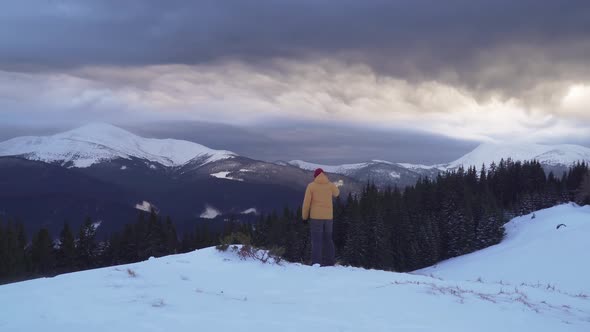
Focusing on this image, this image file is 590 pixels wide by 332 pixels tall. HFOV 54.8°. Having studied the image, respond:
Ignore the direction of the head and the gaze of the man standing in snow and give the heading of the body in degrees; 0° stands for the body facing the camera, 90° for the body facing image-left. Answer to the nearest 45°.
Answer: approximately 180°
